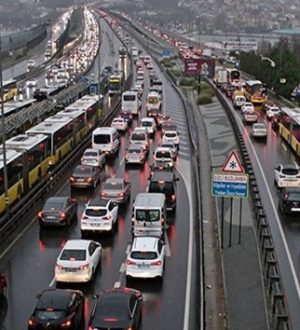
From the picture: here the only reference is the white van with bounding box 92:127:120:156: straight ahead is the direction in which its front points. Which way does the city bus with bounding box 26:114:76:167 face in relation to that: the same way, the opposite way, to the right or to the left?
the opposite way

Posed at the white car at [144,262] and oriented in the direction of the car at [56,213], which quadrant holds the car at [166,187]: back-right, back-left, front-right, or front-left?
front-right

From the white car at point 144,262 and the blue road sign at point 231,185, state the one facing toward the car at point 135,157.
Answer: the white car

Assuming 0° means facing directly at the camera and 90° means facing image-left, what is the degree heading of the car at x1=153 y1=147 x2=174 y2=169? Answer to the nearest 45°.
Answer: approximately 180°

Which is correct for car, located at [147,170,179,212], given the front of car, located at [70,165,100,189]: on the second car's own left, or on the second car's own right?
on the second car's own right

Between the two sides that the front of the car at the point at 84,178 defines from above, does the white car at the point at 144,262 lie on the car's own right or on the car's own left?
on the car's own right

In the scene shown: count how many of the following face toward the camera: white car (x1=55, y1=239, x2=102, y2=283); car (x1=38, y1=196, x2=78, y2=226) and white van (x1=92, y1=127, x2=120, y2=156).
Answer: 0

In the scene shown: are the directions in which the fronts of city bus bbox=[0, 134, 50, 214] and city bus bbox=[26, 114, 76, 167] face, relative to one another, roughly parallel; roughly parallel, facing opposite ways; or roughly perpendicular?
roughly parallel

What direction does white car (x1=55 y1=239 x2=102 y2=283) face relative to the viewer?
away from the camera

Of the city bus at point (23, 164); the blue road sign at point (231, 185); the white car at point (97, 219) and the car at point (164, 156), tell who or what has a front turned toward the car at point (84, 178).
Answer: the white car

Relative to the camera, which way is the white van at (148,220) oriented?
away from the camera

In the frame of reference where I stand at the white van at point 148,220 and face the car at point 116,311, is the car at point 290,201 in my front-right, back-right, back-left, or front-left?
back-left

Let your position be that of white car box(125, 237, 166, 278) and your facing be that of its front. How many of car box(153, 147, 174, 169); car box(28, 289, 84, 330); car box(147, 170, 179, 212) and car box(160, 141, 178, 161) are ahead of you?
3

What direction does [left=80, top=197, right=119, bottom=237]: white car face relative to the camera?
away from the camera

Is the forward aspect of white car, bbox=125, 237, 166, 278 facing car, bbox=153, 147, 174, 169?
yes

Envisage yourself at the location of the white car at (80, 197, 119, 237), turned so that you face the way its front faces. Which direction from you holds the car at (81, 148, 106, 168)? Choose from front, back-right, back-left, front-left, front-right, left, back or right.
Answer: front

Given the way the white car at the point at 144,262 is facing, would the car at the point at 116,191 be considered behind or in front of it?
in front

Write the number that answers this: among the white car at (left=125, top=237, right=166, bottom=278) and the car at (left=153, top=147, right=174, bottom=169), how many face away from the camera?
2
